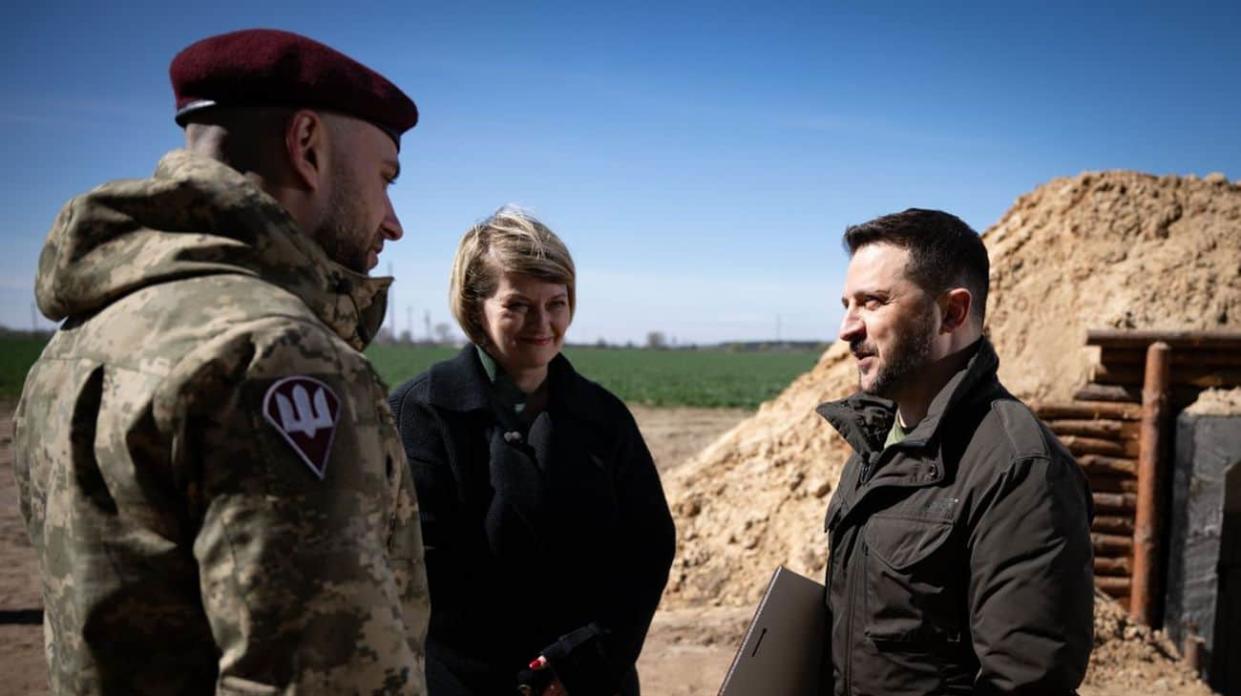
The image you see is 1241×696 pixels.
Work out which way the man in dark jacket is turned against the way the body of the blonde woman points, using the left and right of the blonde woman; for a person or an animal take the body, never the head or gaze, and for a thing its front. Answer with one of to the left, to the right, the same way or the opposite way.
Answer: to the right

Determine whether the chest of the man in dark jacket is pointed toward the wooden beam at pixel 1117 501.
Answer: no

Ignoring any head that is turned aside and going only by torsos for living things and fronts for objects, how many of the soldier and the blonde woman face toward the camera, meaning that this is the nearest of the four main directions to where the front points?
1

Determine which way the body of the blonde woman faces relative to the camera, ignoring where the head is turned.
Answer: toward the camera

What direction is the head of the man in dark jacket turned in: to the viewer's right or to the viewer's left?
to the viewer's left

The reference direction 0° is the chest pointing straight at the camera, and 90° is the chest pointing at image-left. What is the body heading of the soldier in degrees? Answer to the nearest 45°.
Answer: approximately 225°

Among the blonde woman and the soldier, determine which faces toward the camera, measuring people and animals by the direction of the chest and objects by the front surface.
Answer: the blonde woman

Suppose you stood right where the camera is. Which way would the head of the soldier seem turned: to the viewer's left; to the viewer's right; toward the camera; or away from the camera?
to the viewer's right

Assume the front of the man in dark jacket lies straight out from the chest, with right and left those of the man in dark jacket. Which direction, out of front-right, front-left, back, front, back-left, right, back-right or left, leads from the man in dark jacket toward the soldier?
front

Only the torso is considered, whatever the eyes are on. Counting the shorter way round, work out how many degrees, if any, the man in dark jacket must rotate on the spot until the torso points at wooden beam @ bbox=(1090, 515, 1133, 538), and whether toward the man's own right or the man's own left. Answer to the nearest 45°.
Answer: approximately 135° to the man's own right

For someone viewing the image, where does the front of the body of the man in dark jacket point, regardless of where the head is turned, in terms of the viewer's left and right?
facing the viewer and to the left of the viewer

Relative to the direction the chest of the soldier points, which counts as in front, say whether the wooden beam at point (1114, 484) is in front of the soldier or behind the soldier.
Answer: in front
